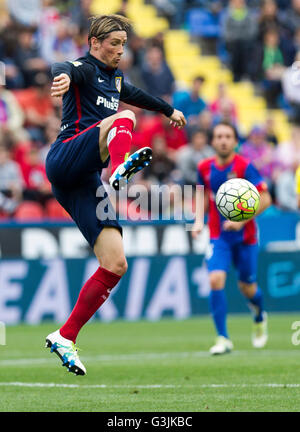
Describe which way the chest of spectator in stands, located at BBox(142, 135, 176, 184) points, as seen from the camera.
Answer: toward the camera

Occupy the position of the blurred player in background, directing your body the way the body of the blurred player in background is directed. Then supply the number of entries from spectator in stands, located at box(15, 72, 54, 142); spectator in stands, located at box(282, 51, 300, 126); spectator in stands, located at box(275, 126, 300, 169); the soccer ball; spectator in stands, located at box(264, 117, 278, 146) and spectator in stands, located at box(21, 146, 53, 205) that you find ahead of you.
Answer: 1

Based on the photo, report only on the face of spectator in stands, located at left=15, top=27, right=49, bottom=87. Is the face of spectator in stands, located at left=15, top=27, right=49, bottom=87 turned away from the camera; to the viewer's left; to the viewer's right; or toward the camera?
toward the camera

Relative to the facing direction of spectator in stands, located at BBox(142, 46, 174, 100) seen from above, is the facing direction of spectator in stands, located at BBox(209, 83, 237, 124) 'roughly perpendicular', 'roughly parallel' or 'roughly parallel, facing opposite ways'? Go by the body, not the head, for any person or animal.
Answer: roughly parallel

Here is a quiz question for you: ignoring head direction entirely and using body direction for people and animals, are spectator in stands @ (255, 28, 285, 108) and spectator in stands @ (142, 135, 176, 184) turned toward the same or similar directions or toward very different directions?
same or similar directions

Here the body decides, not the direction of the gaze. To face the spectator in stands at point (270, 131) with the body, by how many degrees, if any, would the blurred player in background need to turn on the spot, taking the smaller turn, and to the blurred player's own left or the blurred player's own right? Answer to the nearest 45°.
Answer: approximately 180°

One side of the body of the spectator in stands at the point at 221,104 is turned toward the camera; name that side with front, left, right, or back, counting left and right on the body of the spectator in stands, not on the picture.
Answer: front

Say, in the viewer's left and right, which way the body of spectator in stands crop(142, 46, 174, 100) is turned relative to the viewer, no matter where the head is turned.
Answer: facing the viewer

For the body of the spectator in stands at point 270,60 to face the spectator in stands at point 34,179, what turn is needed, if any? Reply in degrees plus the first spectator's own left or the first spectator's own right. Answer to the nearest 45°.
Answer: approximately 45° to the first spectator's own right

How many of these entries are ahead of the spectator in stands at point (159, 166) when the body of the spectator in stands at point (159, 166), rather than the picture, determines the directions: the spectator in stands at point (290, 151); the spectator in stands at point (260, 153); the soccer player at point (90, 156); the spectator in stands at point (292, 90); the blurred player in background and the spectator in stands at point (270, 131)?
2

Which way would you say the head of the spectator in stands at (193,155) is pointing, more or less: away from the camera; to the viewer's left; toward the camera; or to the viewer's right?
toward the camera

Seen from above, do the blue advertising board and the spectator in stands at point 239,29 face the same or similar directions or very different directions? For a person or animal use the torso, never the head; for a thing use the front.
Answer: same or similar directions

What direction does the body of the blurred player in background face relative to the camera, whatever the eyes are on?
toward the camera

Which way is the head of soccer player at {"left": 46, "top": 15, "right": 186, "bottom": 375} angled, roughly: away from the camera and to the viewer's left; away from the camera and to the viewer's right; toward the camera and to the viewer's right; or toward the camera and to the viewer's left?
toward the camera and to the viewer's right
